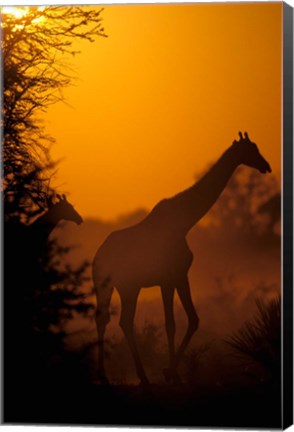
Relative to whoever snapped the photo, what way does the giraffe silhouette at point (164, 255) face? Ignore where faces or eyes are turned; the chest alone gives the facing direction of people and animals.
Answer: facing to the right of the viewer

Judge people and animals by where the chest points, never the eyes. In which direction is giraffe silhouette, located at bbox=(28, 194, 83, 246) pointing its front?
to the viewer's right

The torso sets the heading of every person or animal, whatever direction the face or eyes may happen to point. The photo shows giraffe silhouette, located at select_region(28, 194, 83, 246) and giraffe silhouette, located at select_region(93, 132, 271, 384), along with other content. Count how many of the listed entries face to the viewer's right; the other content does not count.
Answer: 2

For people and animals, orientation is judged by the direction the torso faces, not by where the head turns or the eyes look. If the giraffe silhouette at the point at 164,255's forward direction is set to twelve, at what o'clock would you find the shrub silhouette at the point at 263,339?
The shrub silhouette is roughly at 12 o'clock from the giraffe silhouette.

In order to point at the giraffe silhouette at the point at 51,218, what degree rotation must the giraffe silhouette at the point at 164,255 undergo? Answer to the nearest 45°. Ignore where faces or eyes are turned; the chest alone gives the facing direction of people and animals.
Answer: approximately 180°
